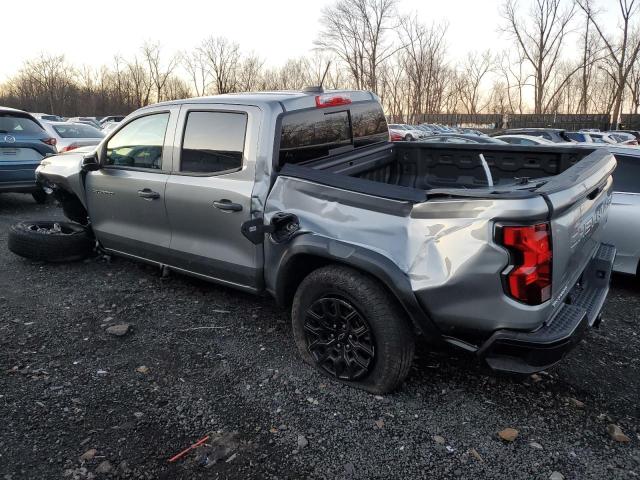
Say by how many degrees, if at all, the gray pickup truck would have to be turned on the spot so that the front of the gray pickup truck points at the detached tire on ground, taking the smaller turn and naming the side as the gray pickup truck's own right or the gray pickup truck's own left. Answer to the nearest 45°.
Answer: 0° — it already faces it

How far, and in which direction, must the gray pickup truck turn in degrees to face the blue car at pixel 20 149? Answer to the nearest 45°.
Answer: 0° — it already faces it

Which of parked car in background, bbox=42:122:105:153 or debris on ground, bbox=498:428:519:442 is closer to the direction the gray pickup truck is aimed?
the parked car in background

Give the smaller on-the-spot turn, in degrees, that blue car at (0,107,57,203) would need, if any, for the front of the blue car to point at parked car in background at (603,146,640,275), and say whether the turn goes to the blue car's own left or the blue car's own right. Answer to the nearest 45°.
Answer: approximately 135° to the blue car's own right

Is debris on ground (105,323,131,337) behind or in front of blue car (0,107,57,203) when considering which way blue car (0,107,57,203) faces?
behind

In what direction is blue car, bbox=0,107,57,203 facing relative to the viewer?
away from the camera

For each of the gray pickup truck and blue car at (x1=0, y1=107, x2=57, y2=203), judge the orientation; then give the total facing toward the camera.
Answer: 0

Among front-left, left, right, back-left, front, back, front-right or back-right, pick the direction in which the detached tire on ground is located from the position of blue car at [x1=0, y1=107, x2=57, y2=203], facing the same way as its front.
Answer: back

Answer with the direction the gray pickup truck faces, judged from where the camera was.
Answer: facing away from the viewer and to the left of the viewer
